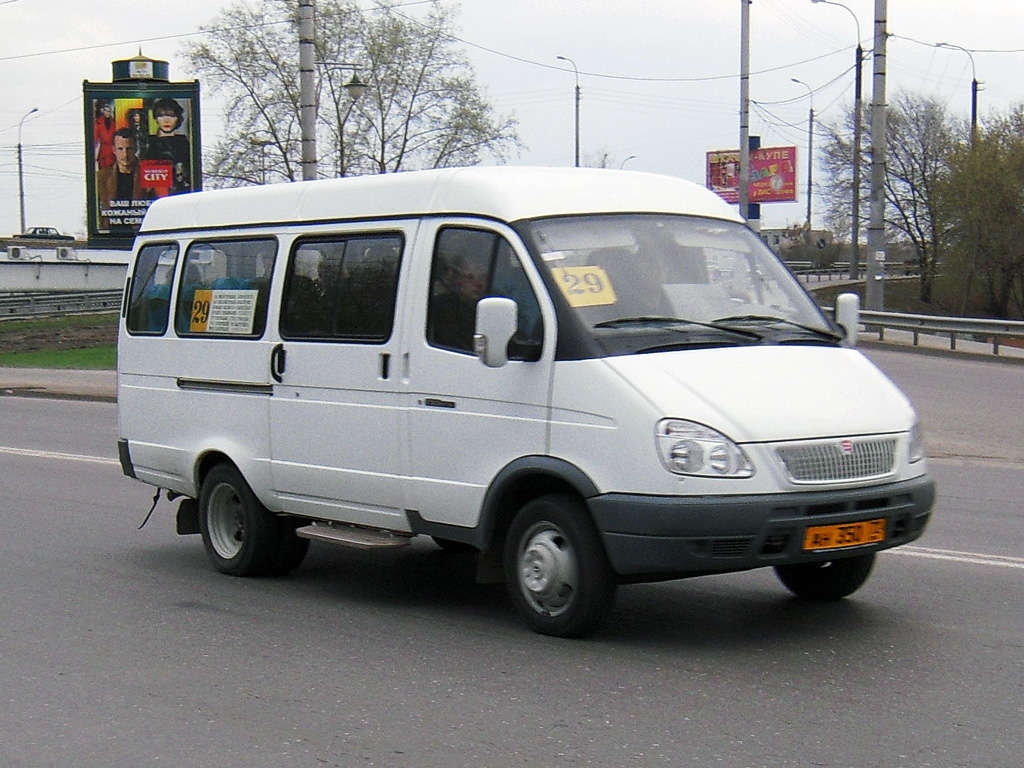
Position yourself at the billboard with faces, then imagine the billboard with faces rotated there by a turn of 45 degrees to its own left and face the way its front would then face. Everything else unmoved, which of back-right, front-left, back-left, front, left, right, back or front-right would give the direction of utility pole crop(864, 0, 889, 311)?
front

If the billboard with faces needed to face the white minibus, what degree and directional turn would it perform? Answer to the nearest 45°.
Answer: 0° — it already faces it

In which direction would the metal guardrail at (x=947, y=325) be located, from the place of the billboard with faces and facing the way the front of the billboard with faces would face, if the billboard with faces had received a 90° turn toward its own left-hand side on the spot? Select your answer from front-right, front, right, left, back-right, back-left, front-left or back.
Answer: front-right

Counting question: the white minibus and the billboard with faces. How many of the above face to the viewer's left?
0

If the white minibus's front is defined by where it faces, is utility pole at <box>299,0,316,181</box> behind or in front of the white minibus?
behind

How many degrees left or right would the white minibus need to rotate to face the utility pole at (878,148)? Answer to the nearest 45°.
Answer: approximately 135° to its left

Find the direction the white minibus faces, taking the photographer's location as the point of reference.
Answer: facing the viewer and to the right of the viewer

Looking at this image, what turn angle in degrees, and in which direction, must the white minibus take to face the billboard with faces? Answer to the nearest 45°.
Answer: approximately 135° to its left

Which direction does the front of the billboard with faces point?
toward the camera
